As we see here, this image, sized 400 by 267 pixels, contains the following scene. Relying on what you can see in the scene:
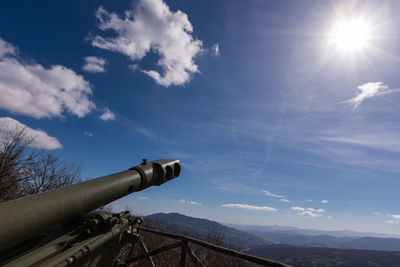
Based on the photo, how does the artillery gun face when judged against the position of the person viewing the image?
facing away from the viewer and to the right of the viewer
